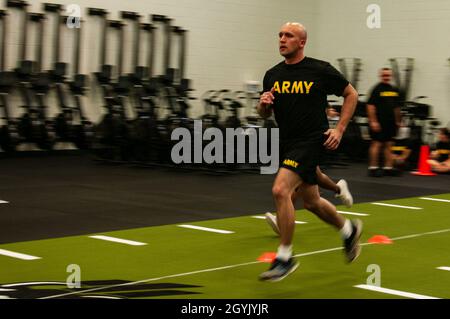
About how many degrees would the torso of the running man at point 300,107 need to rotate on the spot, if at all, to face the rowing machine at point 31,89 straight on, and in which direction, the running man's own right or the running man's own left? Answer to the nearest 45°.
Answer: approximately 90° to the running man's own right

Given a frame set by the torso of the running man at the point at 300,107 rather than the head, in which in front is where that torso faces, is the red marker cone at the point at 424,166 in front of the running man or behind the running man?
behind

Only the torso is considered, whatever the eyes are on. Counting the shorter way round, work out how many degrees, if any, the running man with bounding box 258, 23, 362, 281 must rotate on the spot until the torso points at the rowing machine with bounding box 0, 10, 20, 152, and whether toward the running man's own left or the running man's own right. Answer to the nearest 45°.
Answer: approximately 90° to the running man's own right

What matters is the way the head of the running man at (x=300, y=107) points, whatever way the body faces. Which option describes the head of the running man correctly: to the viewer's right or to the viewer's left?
to the viewer's left
